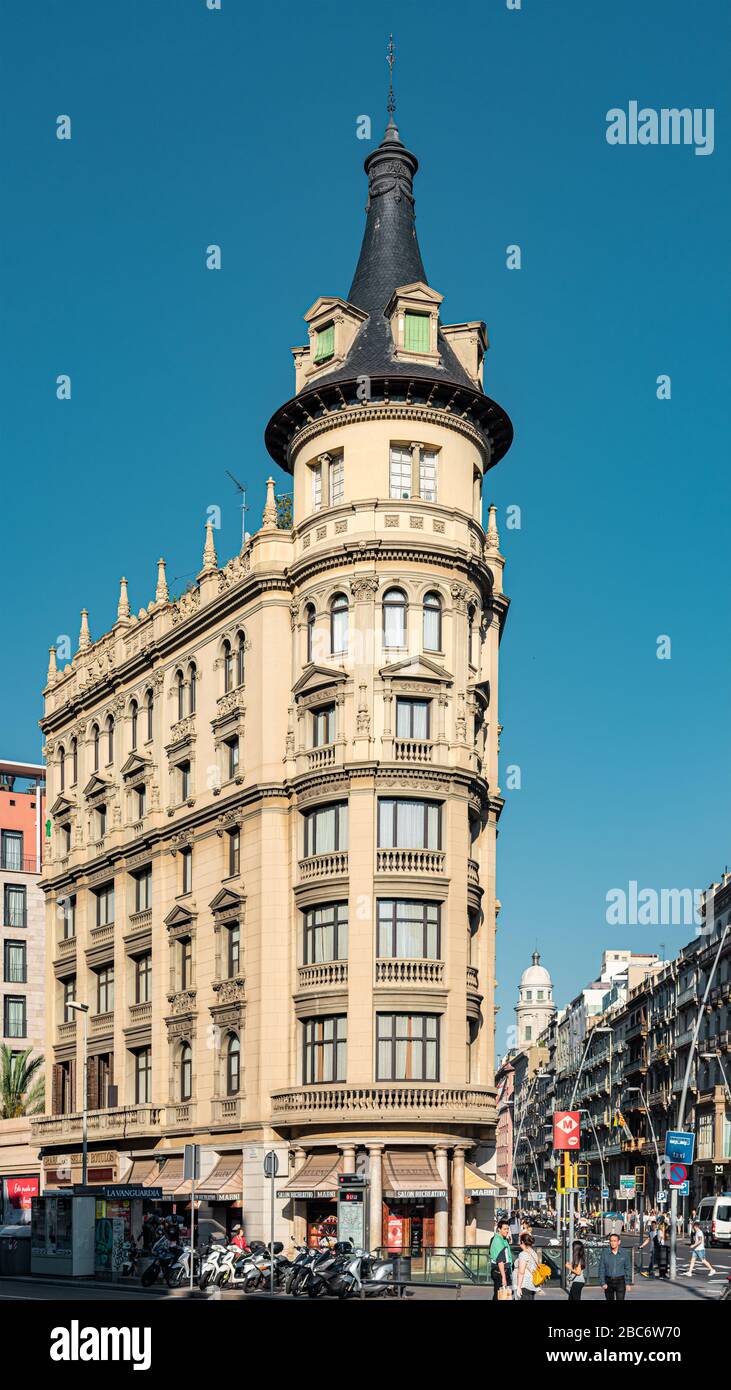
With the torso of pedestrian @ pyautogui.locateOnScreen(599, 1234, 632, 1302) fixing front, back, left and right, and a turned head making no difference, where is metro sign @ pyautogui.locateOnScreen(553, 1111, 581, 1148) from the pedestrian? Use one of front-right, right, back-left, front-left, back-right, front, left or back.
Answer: back

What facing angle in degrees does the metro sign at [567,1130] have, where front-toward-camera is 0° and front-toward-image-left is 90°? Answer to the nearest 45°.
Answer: approximately 0°

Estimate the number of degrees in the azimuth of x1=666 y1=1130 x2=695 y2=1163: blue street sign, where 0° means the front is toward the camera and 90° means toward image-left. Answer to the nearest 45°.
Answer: approximately 0°

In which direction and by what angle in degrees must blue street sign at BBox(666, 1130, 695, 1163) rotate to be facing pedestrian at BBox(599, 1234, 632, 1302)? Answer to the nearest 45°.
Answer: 0° — it already faces them

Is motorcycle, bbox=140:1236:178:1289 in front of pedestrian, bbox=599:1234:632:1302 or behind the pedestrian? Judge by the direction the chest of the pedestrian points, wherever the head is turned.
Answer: behind

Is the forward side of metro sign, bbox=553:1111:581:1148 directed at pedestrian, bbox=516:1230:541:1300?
yes

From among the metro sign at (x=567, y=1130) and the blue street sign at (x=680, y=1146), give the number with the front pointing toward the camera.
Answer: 2
